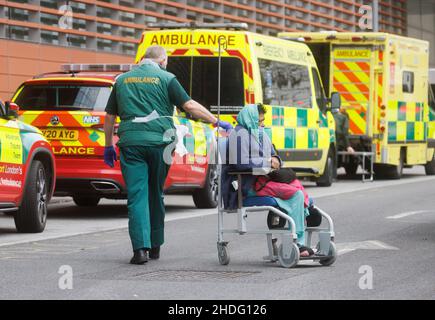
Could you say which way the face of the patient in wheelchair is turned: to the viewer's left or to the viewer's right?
to the viewer's right

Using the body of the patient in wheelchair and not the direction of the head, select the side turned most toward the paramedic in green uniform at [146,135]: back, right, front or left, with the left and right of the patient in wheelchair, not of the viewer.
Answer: back
